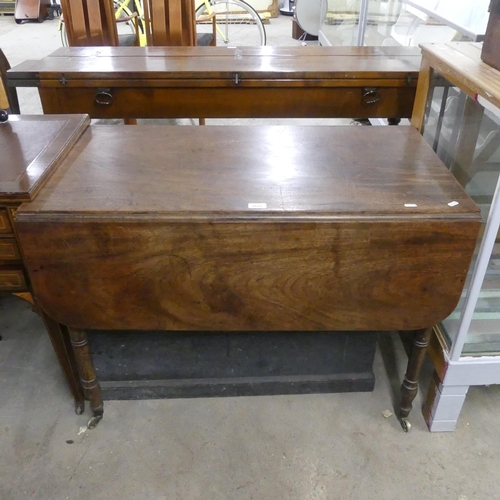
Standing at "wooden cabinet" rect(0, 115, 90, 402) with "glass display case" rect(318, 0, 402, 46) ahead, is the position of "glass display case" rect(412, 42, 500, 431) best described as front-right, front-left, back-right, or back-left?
front-right

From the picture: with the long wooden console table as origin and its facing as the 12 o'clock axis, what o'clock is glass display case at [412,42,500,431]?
The glass display case is roughly at 11 o'clock from the long wooden console table.

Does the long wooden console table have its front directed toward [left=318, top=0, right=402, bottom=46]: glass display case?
no

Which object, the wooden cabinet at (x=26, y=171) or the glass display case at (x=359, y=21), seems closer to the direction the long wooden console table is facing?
the wooden cabinet

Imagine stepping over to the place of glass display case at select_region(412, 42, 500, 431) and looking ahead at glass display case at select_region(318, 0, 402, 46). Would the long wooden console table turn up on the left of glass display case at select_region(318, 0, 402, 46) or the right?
left

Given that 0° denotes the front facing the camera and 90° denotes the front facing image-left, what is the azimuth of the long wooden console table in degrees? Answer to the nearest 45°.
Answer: approximately 0°

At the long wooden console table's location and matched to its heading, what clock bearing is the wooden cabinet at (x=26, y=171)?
The wooden cabinet is roughly at 1 o'clock from the long wooden console table.

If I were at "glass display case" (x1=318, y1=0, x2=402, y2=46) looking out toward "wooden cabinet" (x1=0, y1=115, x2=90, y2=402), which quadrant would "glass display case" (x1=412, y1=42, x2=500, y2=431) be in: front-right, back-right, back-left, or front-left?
front-left
